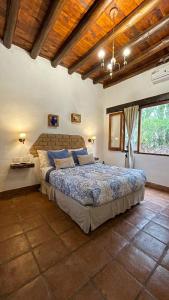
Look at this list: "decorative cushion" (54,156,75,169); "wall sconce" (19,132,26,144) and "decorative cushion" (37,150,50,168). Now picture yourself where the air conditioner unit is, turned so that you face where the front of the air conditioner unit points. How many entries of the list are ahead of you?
3

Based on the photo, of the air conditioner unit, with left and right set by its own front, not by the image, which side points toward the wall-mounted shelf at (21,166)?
front

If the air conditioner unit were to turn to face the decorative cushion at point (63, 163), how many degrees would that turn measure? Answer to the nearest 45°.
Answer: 0° — it already faces it

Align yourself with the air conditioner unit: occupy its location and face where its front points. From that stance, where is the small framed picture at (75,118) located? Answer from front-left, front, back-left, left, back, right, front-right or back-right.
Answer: front-right

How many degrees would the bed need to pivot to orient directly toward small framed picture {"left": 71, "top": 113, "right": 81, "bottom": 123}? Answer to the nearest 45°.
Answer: approximately 135° to its left

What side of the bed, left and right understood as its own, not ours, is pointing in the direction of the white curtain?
left

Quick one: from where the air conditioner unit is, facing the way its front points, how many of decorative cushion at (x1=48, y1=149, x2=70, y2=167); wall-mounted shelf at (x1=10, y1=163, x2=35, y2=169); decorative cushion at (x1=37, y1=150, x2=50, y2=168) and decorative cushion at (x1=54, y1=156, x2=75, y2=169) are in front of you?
4

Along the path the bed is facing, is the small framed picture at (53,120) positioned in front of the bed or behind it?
behind

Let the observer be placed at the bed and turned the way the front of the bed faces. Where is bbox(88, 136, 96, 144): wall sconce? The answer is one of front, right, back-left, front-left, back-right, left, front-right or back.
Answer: back-left

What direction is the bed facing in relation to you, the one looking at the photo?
facing the viewer and to the right of the viewer

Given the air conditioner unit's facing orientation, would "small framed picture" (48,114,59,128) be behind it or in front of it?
in front

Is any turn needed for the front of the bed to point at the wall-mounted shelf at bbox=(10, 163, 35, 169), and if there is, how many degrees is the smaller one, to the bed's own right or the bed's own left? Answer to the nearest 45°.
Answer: approximately 180°

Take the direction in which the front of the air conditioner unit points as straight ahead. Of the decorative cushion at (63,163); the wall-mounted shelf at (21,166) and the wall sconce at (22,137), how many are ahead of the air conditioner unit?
3
